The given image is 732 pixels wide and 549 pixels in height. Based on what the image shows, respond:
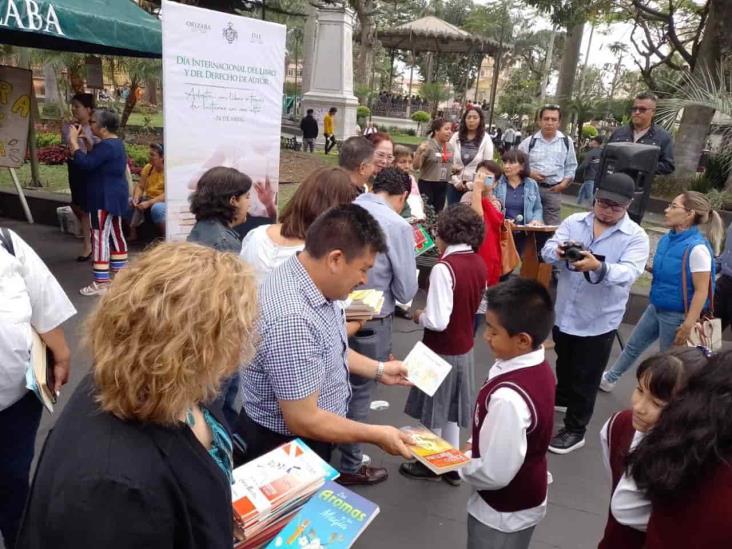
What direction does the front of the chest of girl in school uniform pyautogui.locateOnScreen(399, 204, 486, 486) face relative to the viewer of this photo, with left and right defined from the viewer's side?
facing away from the viewer and to the left of the viewer

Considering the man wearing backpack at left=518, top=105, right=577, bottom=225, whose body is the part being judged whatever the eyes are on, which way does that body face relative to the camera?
toward the camera

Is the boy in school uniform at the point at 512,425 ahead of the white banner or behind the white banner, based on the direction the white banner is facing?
ahead

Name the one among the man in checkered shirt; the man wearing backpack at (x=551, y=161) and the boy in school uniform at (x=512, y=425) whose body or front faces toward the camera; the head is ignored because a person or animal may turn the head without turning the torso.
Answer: the man wearing backpack

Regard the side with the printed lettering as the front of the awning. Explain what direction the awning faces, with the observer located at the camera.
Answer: facing the viewer and to the right of the viewer

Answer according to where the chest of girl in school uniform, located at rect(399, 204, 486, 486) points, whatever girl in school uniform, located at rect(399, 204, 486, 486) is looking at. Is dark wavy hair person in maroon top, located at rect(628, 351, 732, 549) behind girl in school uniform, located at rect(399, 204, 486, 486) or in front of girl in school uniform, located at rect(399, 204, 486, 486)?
behind

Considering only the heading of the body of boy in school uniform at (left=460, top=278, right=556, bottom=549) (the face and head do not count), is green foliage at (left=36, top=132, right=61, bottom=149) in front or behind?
in front

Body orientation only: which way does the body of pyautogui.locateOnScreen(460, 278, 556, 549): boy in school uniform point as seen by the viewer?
to the viewer's left

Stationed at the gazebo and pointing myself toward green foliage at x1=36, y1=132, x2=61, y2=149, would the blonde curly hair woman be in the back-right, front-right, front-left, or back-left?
front-left

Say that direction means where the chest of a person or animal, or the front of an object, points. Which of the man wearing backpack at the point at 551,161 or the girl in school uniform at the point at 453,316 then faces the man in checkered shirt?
the man wearing backpack

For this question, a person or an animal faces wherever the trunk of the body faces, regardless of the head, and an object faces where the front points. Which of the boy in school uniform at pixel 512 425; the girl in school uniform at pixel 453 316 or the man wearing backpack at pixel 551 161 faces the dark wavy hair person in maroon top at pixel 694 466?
the man wearing backpack

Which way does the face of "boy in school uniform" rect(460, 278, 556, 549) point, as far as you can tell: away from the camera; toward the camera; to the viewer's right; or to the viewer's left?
to the viewer's left

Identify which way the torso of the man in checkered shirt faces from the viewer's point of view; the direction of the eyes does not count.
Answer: to the viewer's right
